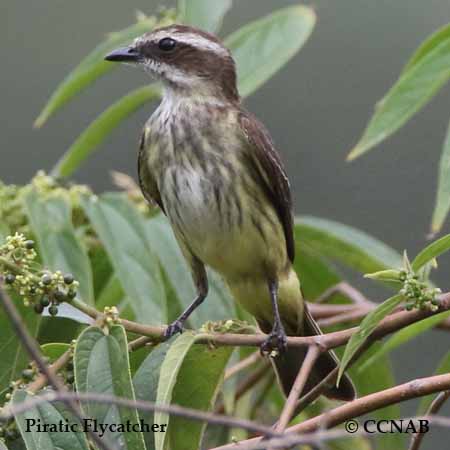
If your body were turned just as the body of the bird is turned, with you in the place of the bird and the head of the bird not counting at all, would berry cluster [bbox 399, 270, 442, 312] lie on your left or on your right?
on your left

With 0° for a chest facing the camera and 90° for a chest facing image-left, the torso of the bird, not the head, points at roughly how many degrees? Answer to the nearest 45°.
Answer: approximately 45°

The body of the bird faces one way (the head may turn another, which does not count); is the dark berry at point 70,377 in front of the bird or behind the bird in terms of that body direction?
in front

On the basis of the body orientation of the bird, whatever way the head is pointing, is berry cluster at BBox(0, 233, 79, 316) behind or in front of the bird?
in front

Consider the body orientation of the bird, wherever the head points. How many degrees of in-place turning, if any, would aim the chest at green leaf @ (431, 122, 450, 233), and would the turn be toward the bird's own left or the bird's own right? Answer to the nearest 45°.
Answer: approximately 90° to the bird's own left

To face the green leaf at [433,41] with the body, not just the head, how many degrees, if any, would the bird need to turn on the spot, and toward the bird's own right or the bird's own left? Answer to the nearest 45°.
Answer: approximately 90° to the bird's own left

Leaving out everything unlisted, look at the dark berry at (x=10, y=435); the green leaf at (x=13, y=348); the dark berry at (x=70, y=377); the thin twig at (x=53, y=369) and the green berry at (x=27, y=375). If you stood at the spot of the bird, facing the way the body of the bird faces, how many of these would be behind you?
0
